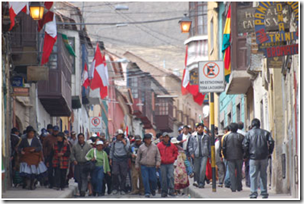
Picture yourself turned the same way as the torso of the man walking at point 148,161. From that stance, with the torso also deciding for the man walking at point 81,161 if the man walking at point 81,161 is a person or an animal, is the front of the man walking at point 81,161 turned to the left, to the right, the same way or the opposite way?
the same way

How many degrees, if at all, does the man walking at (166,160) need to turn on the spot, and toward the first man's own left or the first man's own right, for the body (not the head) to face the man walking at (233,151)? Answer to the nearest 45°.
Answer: approximately 45° to the first man's own left

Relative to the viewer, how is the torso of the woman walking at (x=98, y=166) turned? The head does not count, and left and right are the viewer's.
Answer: facing the viewer

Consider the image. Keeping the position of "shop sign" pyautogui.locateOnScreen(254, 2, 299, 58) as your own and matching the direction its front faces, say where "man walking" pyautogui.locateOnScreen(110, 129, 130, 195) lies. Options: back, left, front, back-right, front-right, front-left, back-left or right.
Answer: back-right

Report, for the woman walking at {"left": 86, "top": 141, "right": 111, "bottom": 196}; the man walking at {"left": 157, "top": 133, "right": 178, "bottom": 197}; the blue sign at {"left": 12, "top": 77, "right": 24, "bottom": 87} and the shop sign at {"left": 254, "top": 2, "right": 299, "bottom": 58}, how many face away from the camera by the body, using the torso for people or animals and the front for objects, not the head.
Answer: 0

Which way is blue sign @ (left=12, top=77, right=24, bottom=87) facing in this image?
toward the camera

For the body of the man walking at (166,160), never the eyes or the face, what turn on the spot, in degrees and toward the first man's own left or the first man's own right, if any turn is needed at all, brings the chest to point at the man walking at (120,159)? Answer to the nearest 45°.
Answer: approximately 135° to the first man's own right

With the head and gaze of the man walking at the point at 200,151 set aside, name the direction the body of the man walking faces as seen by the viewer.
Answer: toward the camera

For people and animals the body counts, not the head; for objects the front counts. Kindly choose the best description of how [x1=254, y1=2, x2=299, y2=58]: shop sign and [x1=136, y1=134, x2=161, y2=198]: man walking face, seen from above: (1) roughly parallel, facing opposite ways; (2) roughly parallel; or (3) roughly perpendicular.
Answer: roughly parallel

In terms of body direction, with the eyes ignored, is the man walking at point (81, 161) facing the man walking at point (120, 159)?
no

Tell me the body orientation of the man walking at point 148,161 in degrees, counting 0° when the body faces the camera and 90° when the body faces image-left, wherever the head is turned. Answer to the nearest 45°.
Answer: approximately 0°

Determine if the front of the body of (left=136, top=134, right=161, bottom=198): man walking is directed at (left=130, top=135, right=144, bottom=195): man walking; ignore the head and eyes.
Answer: no
